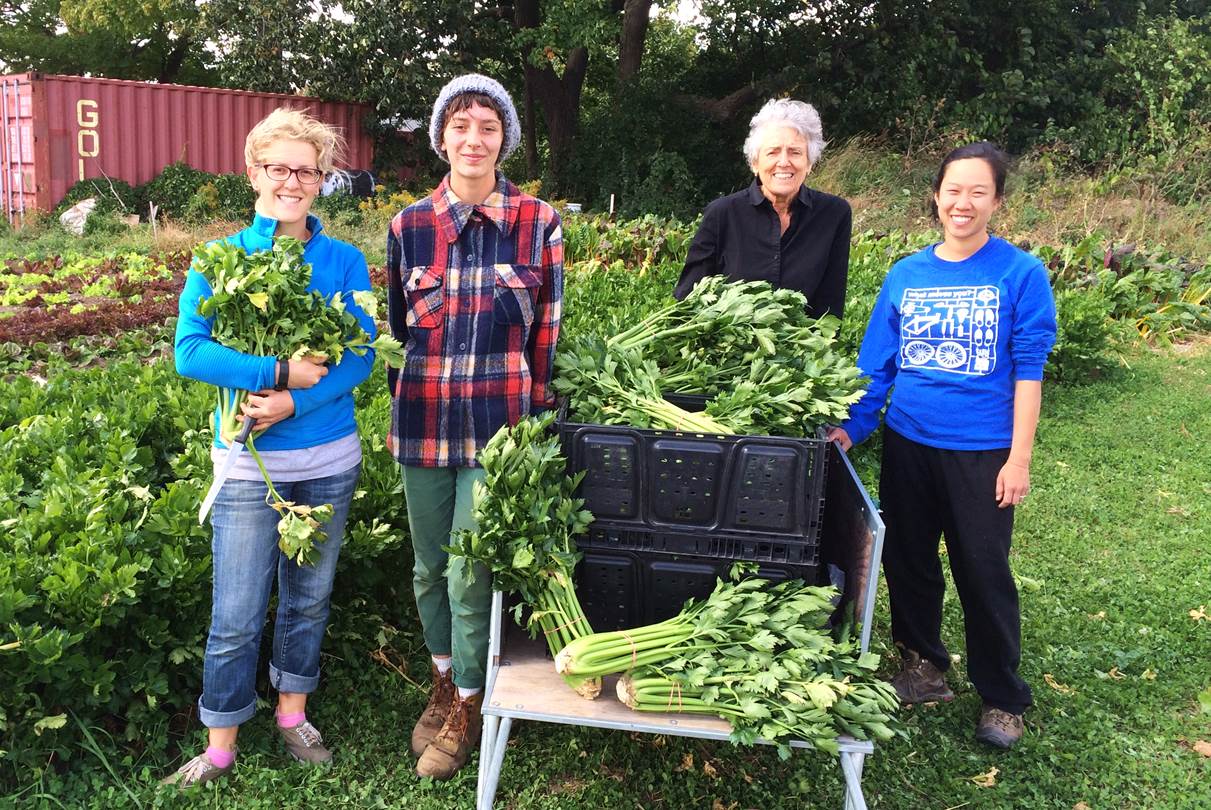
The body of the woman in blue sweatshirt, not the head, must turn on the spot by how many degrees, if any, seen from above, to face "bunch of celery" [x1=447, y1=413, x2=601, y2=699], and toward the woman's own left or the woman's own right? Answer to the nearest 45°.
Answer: approximately 45° to the woman's own right

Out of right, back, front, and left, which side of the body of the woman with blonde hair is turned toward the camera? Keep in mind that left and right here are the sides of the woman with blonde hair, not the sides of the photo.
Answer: front

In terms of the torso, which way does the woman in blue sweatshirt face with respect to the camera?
toward the camera

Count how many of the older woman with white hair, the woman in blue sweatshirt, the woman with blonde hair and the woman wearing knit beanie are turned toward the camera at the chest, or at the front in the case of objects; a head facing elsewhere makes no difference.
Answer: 4

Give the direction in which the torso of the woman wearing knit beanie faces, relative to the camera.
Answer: toward the camera

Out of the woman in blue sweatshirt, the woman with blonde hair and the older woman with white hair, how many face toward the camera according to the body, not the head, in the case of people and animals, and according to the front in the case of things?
3

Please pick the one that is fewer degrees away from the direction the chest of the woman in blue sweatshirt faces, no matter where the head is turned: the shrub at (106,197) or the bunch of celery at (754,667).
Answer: the bunch of celery

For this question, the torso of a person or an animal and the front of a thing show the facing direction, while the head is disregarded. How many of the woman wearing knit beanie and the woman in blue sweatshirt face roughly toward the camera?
2
